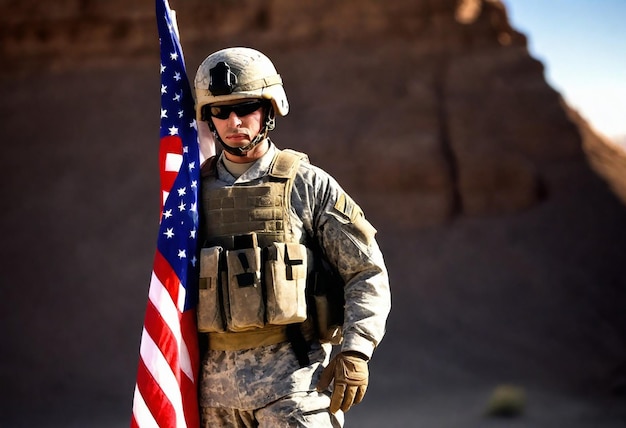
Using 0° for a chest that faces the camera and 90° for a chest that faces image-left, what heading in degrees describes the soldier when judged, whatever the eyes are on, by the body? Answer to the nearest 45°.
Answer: approximately 45°

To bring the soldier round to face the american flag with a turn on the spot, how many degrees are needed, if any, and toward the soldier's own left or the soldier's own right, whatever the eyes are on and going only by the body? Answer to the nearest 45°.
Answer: approximately 45° to the soldier's own right

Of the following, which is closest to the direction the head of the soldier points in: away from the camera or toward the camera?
toward the camera
